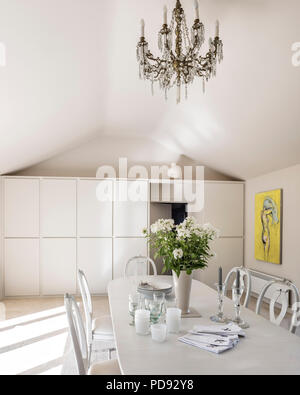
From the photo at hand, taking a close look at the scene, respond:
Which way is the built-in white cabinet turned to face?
toward the camera

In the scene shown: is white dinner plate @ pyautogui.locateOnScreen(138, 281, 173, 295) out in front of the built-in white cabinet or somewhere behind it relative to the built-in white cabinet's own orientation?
in front

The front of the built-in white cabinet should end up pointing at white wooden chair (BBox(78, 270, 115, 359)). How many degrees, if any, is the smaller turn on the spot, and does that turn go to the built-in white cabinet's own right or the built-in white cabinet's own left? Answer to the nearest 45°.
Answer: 0° — it already faces it

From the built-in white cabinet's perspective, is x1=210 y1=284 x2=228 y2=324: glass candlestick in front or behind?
in front

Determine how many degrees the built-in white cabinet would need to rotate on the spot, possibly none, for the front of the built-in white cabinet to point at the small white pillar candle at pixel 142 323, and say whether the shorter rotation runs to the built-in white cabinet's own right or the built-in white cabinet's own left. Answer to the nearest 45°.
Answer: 0° — it already faces it

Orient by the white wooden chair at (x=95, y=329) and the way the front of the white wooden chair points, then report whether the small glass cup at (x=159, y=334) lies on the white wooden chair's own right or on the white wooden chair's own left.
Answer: on the white wooden chair's own right

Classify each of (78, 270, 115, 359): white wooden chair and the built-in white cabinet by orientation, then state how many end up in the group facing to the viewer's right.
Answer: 1

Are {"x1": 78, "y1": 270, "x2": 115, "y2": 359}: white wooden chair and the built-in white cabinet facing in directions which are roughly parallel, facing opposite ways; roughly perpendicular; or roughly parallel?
roughly perpendicular

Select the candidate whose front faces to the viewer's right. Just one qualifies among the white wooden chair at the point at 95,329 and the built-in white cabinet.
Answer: the white wooden chair

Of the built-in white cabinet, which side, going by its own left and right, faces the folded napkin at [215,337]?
front

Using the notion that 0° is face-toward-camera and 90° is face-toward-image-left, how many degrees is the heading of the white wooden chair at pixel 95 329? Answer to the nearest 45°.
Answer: approximately 270°
